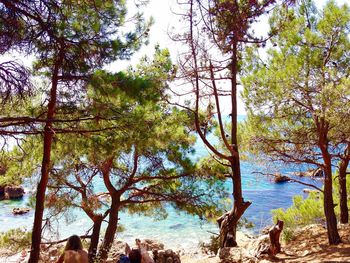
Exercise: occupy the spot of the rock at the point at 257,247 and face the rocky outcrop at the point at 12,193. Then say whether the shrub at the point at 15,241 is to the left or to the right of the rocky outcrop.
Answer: left

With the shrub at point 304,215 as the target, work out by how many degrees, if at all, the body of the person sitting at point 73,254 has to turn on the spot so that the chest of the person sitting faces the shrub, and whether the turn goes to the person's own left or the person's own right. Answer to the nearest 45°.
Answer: approximately 45° to the person's own right

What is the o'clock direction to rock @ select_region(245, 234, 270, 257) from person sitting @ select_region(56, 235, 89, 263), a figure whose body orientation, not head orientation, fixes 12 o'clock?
The rock is roughly at 2 o'clock from the person sitting.

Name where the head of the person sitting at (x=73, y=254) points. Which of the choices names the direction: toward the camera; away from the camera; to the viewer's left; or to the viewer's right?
away from the camera

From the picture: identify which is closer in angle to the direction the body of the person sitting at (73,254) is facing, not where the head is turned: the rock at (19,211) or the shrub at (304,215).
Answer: the rock

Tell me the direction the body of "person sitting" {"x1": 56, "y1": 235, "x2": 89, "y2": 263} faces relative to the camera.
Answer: away from the camera

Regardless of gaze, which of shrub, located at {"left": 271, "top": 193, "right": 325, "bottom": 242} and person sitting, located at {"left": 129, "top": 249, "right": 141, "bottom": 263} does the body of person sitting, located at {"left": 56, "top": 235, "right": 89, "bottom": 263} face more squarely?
the shrub
